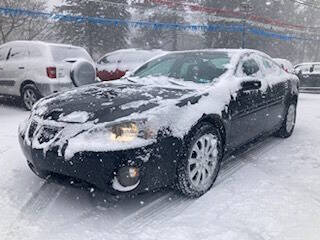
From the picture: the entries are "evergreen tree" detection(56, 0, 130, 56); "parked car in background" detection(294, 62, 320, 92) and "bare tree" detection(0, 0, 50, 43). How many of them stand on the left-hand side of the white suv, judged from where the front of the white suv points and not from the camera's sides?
0

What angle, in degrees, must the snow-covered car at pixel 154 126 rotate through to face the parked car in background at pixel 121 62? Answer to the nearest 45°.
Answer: approximately 135° to its right

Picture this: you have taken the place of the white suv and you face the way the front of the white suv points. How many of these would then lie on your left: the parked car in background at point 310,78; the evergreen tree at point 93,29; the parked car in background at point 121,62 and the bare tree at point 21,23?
0

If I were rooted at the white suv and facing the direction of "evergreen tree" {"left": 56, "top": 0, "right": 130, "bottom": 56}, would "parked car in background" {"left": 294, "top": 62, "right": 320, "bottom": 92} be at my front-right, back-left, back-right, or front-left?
front-right

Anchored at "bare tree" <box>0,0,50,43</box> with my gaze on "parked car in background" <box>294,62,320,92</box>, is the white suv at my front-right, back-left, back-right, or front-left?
front-right

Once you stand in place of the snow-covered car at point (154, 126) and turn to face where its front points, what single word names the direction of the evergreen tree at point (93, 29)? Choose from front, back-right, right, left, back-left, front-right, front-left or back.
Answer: back-right

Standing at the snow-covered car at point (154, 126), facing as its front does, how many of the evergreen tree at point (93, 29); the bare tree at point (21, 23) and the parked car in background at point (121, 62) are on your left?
0

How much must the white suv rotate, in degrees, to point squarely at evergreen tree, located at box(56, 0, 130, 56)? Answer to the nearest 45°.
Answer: approximately 45° to its right

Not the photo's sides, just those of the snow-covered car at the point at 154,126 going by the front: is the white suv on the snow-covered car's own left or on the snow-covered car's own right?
on the snow-covered car's own right

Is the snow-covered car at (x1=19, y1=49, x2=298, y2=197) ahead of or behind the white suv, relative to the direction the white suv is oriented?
behind

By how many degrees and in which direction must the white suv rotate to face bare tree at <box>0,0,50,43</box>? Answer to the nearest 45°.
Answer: approximately 45° to its right

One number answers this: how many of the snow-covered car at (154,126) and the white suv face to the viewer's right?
0

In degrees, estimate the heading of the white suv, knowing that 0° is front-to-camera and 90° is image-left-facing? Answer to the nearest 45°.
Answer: approximately 135°

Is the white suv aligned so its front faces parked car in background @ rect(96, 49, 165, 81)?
no

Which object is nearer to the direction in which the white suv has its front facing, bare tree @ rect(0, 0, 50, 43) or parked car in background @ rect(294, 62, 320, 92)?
the bare tree

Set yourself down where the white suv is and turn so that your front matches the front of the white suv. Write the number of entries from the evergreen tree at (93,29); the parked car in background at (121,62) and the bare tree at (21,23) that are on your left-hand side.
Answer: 0

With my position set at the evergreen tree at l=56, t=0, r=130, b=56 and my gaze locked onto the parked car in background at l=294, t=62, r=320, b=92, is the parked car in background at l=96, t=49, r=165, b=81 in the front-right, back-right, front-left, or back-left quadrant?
front-right
